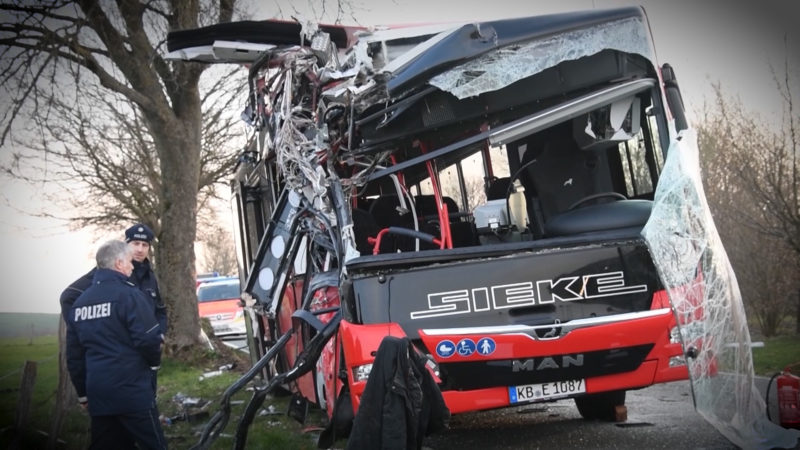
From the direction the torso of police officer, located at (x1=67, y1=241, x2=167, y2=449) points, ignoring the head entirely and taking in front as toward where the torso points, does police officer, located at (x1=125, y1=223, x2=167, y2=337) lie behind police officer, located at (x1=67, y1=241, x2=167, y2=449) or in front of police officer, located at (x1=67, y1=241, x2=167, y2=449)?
in front

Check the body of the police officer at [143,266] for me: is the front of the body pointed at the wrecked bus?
no

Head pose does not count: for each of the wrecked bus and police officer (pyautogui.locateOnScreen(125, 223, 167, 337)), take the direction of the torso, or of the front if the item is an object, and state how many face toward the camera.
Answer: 2

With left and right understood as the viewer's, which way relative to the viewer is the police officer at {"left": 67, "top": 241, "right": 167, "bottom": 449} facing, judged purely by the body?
facing away from the viewer and to the right of the viewer

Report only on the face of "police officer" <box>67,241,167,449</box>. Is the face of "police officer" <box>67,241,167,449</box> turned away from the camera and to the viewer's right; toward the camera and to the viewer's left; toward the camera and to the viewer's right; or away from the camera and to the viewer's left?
away from the camera and to the viewer's right

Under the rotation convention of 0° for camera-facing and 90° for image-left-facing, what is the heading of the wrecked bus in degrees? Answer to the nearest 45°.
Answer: approximately 0°

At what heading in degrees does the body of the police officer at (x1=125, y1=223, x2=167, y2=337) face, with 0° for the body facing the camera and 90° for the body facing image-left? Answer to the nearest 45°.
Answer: approximately 0°

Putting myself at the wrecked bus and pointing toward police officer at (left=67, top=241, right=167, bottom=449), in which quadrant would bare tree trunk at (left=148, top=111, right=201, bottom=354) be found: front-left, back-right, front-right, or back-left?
front-right

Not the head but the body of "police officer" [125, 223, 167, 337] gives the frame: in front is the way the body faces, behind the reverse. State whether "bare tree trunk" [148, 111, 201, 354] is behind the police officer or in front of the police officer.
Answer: behind

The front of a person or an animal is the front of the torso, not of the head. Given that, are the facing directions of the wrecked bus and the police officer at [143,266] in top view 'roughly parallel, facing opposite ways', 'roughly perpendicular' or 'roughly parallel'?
roughly parallel

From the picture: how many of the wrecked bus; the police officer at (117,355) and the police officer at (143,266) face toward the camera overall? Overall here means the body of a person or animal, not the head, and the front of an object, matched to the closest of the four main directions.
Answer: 2

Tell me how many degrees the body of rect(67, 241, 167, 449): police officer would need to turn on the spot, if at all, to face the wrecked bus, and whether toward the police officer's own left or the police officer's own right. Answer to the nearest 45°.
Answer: approximately 45° to the police officer's own right

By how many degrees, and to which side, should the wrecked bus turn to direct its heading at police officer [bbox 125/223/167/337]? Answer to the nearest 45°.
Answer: approximately 90° to its right
